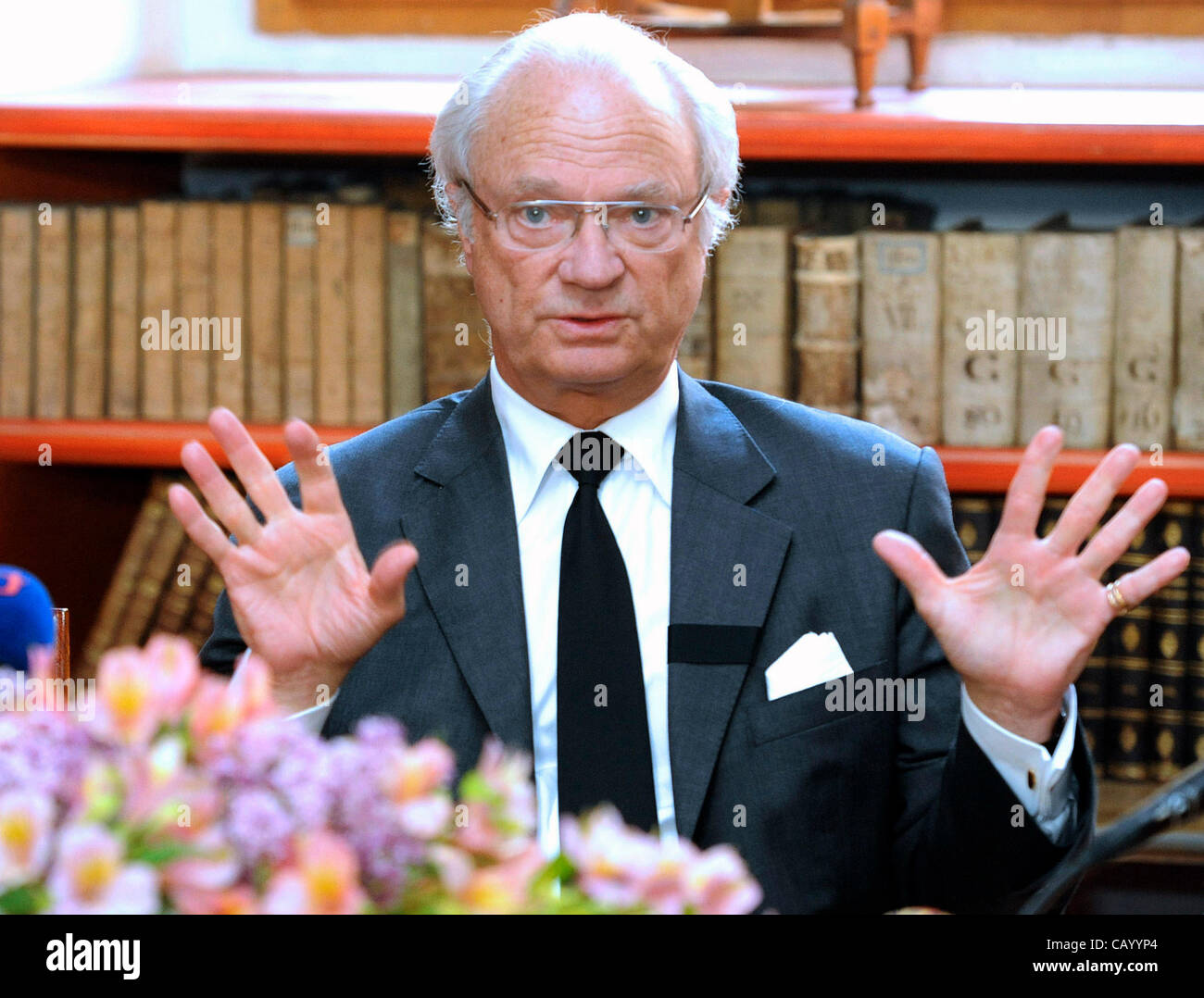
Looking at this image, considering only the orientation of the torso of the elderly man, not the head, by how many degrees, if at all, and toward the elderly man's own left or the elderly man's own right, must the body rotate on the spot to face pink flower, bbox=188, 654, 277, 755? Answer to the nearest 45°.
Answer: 0° — they already face it

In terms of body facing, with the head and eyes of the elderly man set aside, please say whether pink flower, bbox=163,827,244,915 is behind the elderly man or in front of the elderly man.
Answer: in front

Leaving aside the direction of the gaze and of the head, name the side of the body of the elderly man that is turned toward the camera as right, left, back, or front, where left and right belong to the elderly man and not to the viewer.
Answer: front

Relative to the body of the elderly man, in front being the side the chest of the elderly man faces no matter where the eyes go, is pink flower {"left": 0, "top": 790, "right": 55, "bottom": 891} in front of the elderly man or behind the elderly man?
in front

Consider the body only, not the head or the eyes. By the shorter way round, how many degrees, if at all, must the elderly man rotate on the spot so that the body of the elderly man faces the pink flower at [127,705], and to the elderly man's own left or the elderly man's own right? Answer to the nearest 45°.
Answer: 0° — they already face it

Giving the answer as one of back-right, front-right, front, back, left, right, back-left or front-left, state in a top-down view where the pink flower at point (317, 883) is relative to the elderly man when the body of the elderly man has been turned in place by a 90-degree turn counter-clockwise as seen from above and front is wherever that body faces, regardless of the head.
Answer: right

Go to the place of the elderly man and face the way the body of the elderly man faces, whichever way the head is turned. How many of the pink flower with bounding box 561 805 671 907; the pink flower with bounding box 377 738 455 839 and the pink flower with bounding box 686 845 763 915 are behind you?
0

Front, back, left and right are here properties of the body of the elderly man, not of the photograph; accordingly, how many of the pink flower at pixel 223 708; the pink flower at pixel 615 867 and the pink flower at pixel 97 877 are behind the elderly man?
0

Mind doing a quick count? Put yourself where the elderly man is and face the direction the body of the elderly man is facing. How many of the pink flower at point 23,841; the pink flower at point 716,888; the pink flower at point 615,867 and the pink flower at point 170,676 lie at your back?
0

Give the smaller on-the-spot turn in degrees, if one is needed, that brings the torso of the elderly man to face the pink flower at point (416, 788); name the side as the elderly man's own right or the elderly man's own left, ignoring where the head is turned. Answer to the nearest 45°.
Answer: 0° — they already face it

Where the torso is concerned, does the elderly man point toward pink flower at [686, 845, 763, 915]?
yes

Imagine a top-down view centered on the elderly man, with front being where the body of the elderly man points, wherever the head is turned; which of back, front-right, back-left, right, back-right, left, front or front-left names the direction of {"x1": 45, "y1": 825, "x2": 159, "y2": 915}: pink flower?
front

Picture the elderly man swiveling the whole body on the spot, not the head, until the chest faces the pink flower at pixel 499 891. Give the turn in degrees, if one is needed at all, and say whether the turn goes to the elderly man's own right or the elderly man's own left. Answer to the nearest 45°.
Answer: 0° — they already face it

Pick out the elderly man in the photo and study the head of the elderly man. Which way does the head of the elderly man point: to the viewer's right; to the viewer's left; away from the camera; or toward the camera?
toward the camera

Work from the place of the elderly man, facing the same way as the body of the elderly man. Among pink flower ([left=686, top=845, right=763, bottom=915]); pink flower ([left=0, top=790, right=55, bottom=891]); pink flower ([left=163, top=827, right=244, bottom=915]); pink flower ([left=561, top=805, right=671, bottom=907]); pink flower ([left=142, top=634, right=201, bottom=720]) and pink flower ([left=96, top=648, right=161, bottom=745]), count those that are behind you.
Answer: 0
